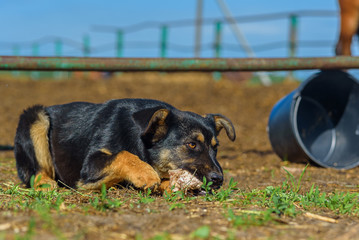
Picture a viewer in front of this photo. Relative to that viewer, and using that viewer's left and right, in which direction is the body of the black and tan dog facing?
facing to the right of the viewer

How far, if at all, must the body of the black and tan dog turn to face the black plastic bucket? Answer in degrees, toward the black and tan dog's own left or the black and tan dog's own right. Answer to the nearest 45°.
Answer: approximately 45° to the black and tan dog's own left

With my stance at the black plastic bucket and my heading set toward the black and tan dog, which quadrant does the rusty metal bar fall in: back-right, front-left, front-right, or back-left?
front-right

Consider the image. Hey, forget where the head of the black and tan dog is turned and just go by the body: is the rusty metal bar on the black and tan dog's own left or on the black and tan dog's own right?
on the black and tan dog's own left

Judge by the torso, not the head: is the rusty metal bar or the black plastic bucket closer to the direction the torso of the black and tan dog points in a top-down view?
the black plastic bucket
